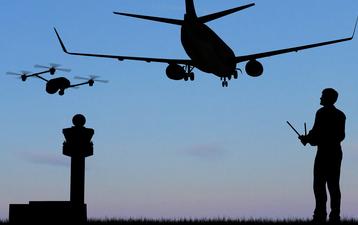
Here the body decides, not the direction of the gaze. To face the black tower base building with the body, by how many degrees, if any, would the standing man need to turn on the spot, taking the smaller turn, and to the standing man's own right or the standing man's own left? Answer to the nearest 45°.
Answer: approximately 45° to the standing man's own left

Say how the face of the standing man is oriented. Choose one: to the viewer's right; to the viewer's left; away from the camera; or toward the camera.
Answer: to the viewer's left

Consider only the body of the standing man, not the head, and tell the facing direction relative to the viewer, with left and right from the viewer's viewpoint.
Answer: facing away from the viewer and to the left of the viewer
